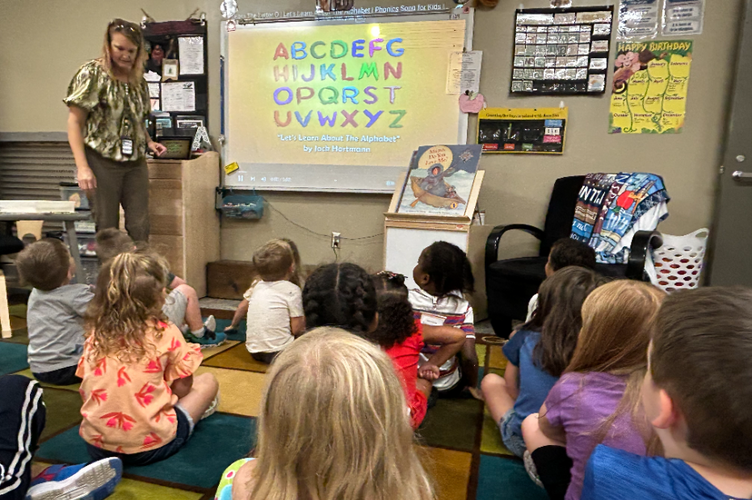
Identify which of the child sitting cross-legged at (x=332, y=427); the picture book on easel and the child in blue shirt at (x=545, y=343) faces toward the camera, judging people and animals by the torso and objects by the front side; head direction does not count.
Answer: the picture book on easel

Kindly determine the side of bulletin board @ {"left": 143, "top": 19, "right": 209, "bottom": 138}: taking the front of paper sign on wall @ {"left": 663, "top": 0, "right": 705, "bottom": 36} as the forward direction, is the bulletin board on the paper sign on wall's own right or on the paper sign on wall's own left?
on the paper sign on wall's own right

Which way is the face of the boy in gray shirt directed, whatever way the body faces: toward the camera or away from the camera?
away from the camera

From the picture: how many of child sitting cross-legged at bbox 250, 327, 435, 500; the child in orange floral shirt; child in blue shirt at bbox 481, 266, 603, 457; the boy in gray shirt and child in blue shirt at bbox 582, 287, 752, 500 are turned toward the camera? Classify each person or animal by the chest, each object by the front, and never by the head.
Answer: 0

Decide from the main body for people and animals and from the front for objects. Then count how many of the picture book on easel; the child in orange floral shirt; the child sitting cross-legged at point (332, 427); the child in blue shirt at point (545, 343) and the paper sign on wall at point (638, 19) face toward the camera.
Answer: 2

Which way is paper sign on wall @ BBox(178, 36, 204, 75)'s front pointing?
toward the camera

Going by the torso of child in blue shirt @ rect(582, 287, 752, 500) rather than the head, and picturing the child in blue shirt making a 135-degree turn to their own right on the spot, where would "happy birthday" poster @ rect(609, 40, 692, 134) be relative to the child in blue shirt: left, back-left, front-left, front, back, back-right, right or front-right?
left

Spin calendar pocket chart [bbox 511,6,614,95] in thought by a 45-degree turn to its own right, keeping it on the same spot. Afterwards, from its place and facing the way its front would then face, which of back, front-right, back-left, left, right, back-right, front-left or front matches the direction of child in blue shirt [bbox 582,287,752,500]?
front-left

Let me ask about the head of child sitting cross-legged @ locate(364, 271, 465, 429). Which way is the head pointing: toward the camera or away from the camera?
away from the camera

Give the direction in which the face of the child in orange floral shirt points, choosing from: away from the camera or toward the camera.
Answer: away from the camera

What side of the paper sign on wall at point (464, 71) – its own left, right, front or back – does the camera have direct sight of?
front

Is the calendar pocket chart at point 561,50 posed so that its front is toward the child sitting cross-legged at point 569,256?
yes

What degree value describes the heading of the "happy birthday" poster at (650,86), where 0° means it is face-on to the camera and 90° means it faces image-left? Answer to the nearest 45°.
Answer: approximately 0°

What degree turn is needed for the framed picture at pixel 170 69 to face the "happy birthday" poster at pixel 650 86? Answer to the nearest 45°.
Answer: approximately 45° to its left

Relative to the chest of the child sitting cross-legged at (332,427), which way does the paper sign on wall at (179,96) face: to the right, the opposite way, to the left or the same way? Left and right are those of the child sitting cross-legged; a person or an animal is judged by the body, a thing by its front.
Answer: the opposite way

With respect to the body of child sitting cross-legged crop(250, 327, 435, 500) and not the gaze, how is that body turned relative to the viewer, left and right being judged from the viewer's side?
facing away from the viewer

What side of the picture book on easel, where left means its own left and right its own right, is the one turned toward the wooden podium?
right

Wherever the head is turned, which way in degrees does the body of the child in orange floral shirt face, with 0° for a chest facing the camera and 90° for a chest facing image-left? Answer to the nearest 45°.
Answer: approximately 225°

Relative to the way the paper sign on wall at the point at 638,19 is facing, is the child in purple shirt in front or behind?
in front

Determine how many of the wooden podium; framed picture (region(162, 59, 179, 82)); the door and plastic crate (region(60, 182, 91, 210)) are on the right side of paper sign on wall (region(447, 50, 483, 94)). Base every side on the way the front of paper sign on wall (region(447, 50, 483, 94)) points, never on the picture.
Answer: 3
